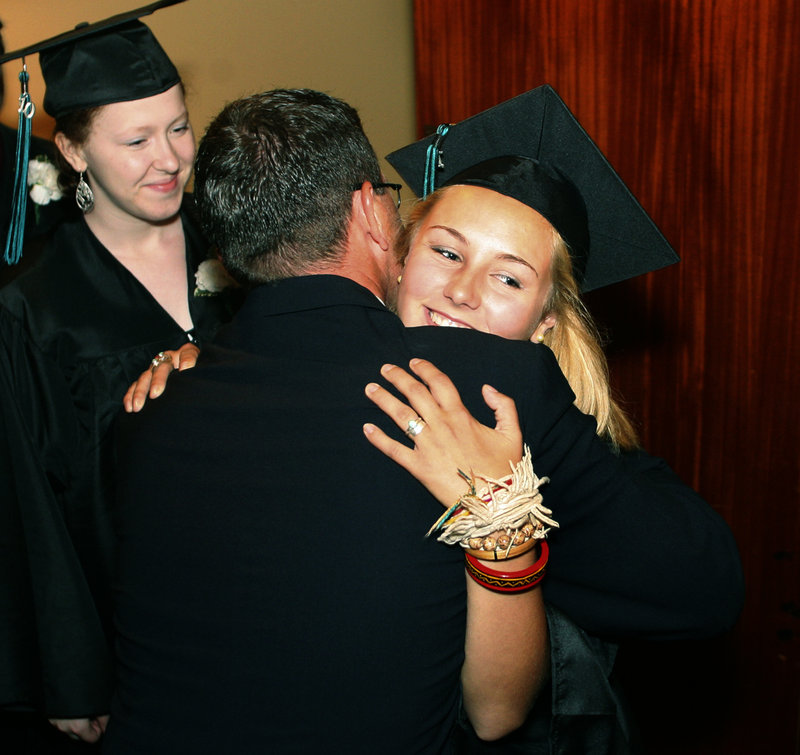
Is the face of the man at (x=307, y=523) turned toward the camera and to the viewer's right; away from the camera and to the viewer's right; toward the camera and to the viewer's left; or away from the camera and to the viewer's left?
away from the camera and to the viewer's right

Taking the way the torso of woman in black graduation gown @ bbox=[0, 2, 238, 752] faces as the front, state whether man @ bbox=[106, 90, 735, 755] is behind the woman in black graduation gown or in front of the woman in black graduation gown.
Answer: in front

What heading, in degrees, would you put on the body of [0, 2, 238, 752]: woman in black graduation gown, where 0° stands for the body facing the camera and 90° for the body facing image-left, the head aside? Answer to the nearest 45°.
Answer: approximately 315°

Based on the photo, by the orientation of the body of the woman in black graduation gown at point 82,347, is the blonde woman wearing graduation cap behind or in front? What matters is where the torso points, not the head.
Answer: in front
